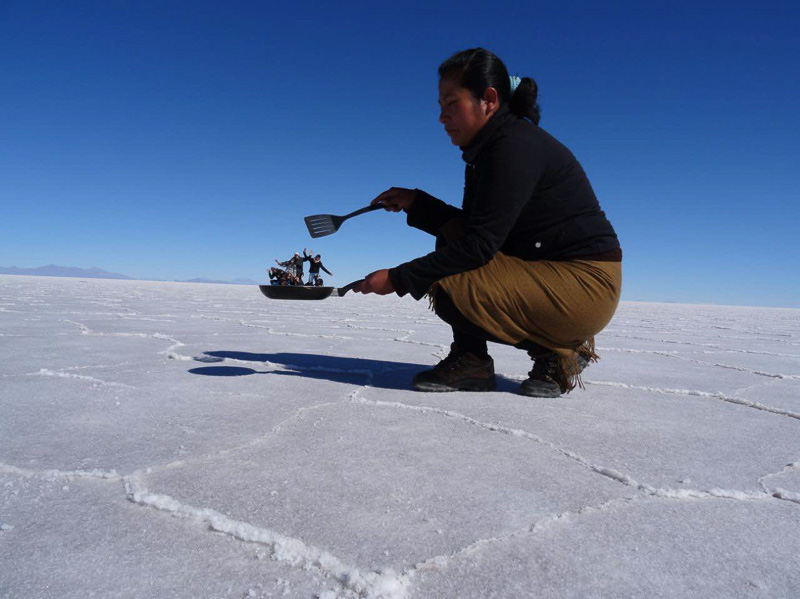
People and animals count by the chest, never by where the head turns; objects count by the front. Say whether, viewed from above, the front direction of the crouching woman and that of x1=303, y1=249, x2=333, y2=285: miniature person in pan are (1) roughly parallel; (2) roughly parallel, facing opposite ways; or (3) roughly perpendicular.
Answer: roughly perpendicular

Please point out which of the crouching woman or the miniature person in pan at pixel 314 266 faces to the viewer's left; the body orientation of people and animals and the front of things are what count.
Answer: the crouching woman

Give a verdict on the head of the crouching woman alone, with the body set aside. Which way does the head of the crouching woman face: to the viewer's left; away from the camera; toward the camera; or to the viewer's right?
to the viewer's left

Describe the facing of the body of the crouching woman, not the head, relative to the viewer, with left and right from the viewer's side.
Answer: facing to the left of the viewer

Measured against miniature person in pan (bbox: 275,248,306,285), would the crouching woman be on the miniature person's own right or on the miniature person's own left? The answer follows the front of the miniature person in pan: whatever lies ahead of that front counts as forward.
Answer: on the miniature person's own left

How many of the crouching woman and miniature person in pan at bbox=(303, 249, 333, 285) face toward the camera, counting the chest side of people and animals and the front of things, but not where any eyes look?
1

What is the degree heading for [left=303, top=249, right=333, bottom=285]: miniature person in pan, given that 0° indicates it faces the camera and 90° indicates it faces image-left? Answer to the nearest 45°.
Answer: approximately 0°
